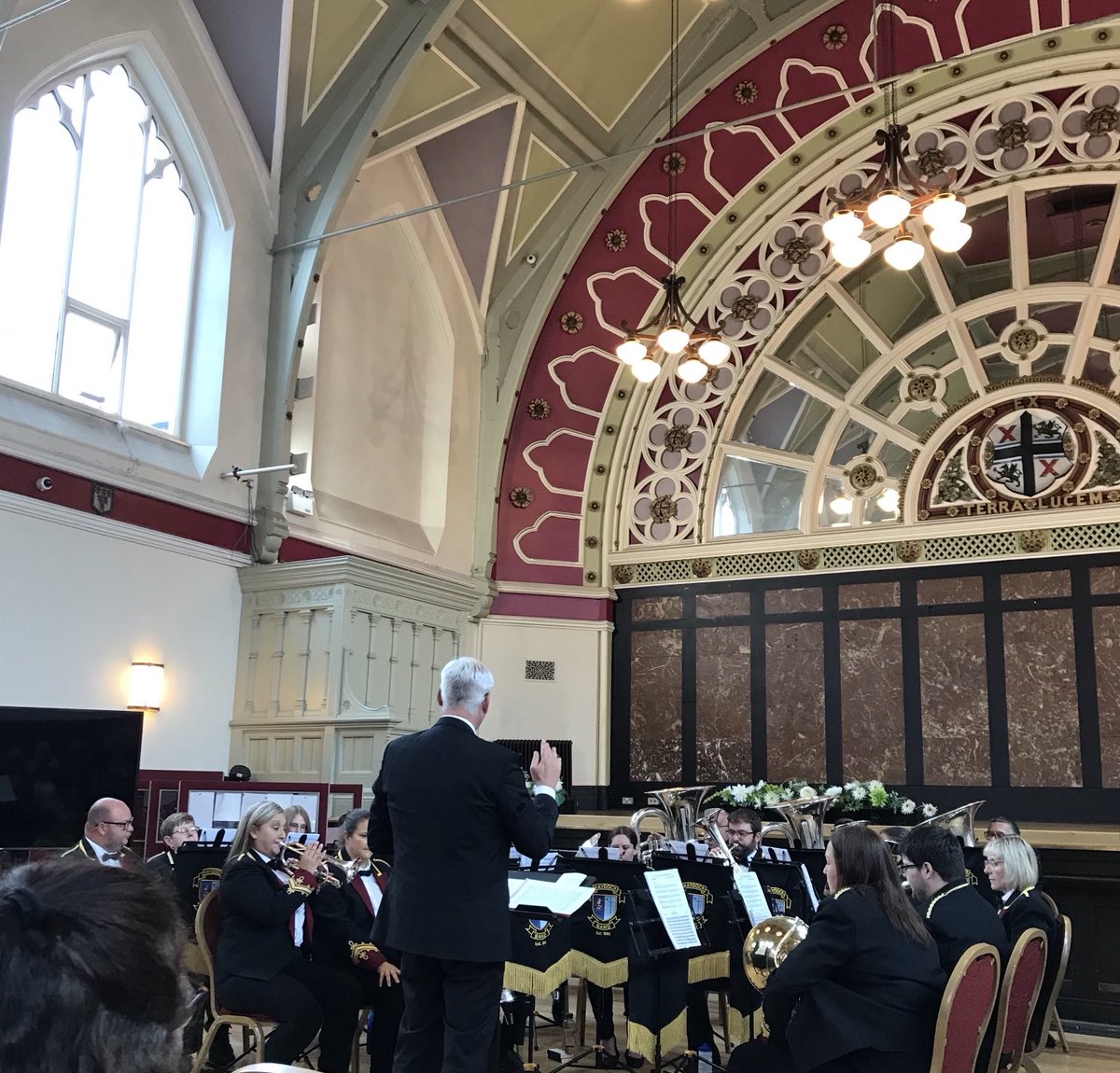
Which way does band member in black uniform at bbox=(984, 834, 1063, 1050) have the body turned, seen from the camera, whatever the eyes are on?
to the viewer's left

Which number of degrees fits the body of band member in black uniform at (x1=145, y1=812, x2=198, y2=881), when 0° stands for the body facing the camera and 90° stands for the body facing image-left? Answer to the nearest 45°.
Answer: approximately 315°

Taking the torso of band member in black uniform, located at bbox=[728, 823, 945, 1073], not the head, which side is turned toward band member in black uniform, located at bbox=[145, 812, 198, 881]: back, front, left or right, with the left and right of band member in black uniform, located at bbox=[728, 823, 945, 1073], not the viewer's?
front

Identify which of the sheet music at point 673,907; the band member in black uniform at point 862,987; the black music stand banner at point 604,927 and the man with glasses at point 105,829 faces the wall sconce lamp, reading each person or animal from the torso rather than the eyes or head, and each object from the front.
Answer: the band member in black uniform

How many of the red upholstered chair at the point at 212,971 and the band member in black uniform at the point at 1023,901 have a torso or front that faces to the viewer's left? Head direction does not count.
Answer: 1

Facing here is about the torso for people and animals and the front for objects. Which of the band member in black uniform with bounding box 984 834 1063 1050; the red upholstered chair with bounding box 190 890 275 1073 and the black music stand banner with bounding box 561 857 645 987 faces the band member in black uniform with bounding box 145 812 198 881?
the band member in black uniform with bounding box 984 834 1063 1050

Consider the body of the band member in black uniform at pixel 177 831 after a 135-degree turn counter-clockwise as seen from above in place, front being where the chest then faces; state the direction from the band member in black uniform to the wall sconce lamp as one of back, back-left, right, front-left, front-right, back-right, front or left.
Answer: front

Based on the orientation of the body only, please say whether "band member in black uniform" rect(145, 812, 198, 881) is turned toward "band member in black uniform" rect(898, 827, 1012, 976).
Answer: yes

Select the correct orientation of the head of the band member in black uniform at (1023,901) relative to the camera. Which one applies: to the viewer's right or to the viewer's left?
to the viewer's left

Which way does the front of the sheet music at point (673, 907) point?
toward the camera

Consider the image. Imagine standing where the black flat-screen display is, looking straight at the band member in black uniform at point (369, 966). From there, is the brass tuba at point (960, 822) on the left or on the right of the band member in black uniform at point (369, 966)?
left

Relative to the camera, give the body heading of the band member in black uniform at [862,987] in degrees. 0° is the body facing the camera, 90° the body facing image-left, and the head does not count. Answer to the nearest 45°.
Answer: approximately 135°

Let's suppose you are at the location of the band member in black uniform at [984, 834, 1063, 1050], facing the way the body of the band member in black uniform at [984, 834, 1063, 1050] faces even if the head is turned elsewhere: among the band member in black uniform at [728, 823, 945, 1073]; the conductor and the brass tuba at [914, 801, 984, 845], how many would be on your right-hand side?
1

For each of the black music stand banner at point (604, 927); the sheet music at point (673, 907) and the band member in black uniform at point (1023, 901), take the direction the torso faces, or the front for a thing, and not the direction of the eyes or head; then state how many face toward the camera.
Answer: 2

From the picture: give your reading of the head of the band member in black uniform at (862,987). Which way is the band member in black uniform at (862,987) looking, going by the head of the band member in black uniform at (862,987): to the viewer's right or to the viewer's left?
to the viewer's left
